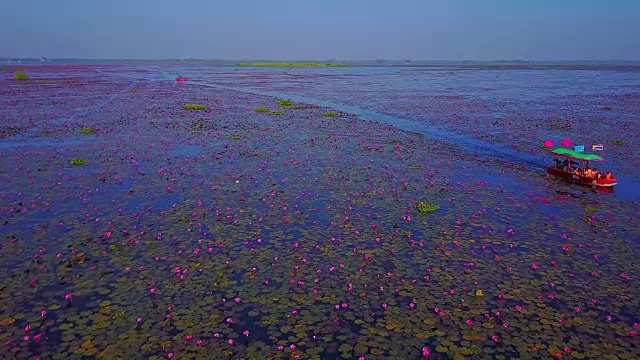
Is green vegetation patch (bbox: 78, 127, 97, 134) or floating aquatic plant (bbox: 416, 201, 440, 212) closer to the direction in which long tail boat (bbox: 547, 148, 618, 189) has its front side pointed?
the floating aquatic plant

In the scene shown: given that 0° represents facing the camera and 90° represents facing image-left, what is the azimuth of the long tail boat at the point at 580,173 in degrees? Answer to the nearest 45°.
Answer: approximately 315°

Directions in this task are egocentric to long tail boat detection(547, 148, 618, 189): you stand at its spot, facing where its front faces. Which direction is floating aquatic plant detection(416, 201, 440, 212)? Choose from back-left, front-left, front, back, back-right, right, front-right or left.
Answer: right

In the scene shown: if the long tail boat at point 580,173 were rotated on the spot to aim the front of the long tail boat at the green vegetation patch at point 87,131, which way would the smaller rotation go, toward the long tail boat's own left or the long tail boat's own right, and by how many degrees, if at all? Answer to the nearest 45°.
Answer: approximately 135° to the long tail boat's own right

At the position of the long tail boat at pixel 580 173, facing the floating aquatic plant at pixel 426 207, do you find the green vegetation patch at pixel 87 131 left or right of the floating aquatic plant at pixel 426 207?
right
